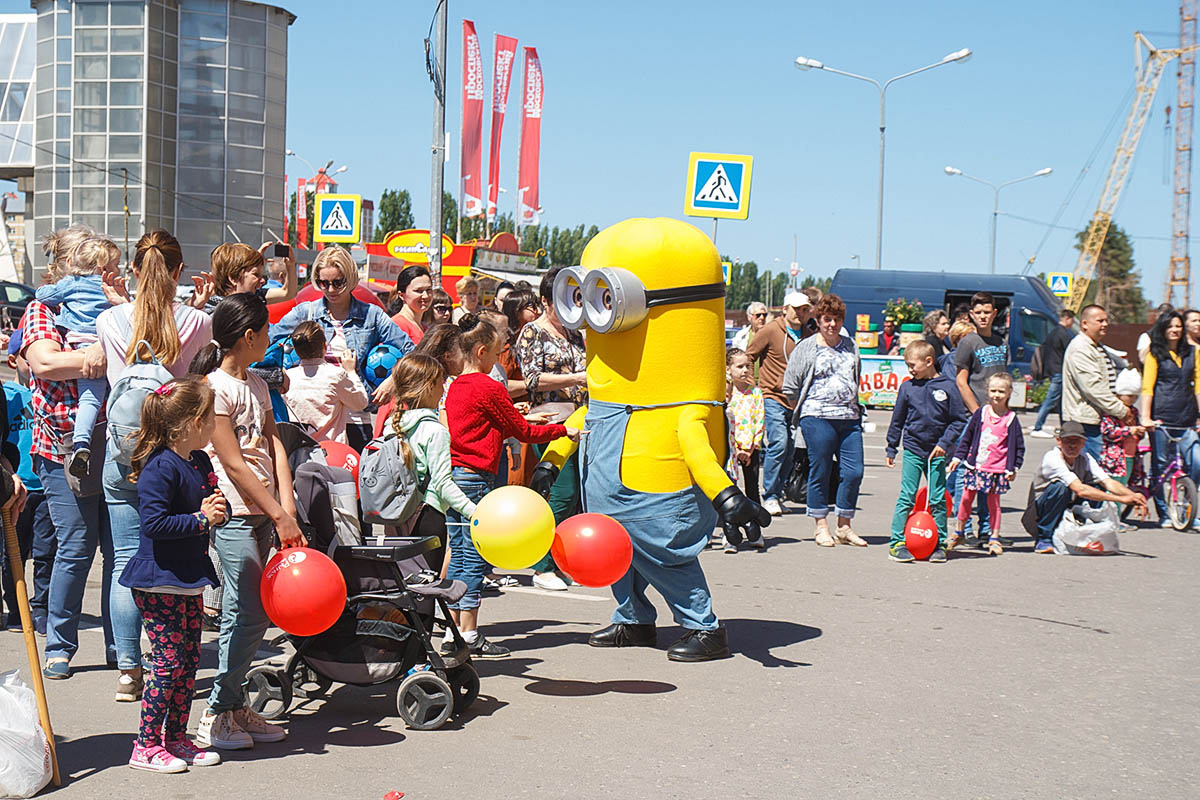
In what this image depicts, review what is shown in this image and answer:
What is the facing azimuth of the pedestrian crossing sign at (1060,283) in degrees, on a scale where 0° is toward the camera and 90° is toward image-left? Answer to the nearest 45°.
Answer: approximately 0°

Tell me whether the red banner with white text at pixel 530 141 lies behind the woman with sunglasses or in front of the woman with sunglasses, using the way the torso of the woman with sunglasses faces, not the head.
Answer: behind

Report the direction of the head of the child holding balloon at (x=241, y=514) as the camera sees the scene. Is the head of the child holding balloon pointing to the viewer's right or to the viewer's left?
to the viewer's right

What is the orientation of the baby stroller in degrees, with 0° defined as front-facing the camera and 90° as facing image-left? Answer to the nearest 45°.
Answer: approximately 270°

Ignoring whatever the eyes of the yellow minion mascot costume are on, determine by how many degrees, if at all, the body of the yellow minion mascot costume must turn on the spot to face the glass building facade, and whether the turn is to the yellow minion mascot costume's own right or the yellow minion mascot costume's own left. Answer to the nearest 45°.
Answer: approximately 90° to the yellow minion mascot costume's own right

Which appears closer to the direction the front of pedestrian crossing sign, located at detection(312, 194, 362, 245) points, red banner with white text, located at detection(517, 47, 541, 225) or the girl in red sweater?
the girl in red sweater

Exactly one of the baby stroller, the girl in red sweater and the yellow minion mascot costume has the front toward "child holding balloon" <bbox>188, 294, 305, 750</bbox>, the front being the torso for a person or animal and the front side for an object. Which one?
the yellow minion mascot costume

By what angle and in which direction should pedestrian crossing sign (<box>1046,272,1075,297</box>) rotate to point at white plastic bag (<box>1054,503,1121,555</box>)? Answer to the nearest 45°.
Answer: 0° — it already faces it
